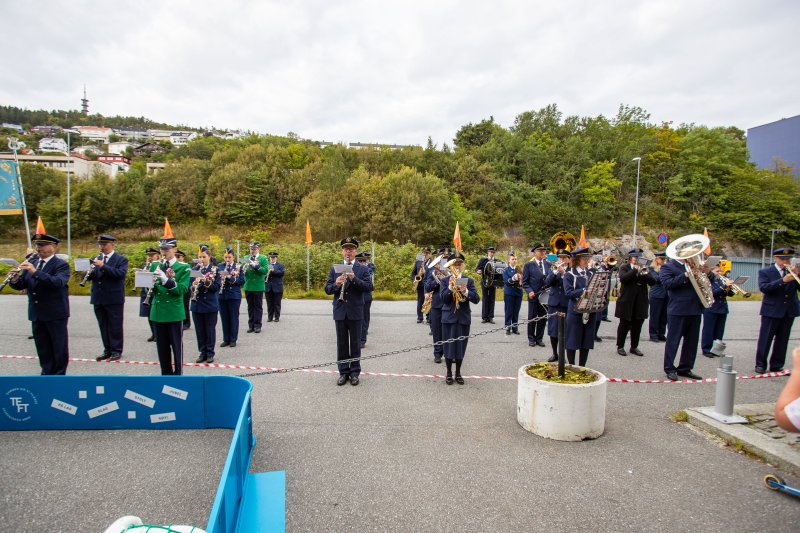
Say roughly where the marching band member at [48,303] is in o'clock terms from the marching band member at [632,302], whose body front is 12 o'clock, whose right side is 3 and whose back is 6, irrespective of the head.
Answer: the marching band member at [48,303] is roughly at 3 o'clock from the marching band member at [632,302].

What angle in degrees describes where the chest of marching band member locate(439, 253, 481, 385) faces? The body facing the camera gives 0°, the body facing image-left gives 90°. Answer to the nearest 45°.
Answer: approximately 0°

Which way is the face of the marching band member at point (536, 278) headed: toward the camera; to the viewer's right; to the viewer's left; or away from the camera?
toward the camera

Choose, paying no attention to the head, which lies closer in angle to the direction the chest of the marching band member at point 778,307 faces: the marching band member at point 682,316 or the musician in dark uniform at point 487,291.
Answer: the marching band member

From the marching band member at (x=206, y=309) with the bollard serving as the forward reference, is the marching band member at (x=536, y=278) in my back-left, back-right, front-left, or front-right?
front-left

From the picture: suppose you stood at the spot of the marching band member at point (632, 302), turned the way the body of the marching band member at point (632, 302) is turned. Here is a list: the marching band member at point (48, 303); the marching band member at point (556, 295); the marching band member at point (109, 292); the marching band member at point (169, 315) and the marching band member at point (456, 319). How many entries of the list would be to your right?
5

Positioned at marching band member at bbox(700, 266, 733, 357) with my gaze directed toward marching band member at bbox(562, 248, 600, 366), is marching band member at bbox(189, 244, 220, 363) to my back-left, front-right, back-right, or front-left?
front-right

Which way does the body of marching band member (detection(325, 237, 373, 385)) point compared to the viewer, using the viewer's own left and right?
facing the viewer

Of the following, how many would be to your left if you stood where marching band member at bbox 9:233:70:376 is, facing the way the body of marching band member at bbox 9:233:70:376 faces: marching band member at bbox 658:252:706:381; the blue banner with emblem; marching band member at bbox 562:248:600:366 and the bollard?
3

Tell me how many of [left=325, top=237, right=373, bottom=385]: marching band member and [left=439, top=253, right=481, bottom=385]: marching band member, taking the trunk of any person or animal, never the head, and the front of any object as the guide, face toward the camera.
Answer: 2

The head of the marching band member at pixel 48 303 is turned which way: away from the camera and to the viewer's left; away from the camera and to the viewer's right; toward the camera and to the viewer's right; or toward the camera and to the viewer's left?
toward the camera and to the viewer's left

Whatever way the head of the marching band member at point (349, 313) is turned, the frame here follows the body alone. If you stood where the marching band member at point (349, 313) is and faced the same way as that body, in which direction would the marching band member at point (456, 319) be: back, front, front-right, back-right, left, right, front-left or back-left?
left

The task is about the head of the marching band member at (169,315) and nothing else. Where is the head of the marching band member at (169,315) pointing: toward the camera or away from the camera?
toward the camera

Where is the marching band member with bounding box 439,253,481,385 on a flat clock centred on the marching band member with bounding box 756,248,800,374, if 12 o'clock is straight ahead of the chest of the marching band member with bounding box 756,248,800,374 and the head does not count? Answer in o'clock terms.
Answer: the marching band member with bounding box 439,253,481,385 is roughly at 3 o'clock from the marching band member with bounding box 756,248,800,374.

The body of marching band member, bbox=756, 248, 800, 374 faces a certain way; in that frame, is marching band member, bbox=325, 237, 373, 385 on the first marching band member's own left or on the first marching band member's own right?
on the first marching band member's own right

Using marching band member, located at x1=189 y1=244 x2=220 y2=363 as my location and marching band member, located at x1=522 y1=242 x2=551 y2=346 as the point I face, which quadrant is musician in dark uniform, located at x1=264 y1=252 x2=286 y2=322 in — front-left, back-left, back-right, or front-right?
front-left
